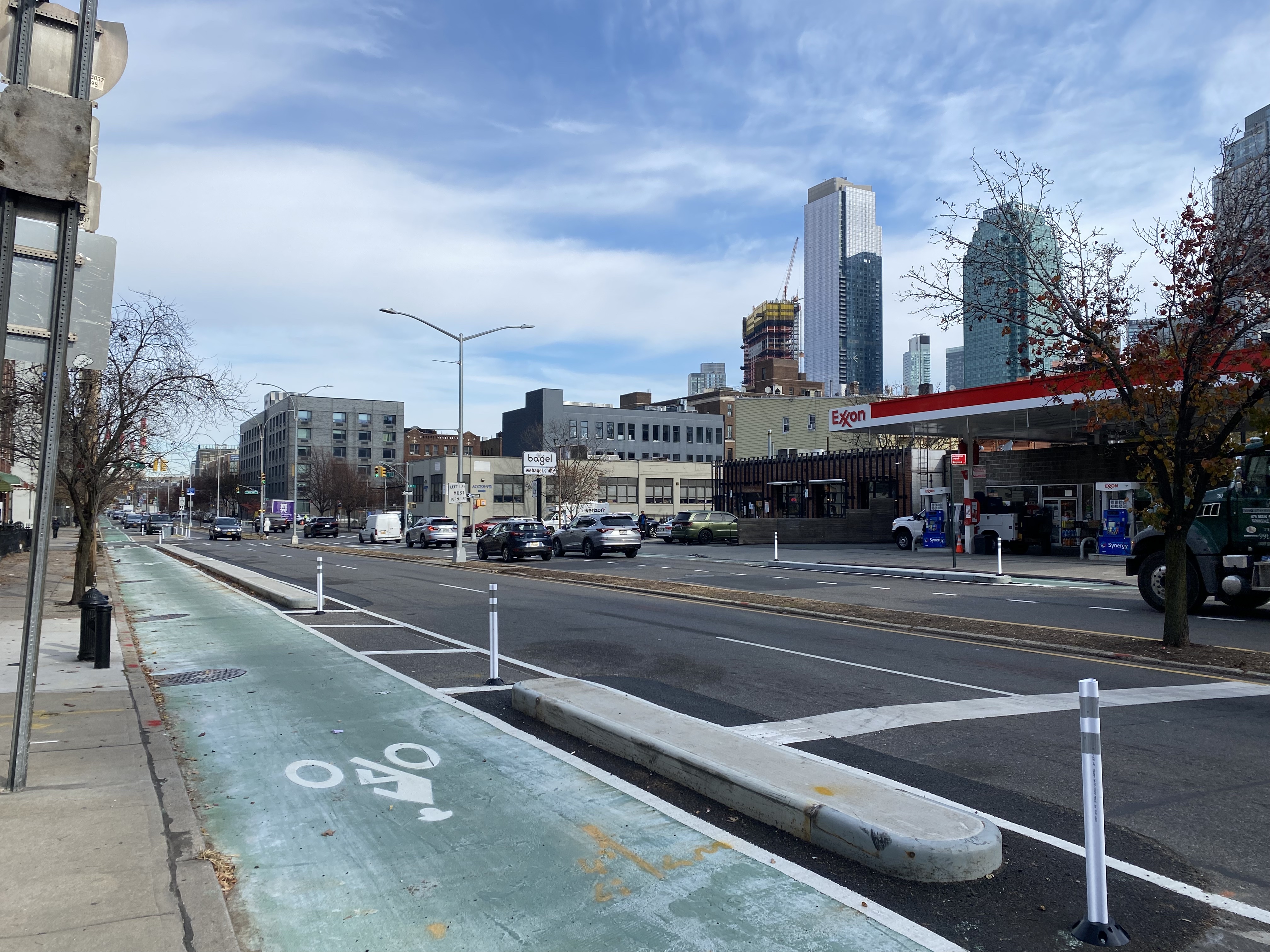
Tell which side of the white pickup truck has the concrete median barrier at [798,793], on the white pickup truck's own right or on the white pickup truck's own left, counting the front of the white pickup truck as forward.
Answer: on the white pickup truck's own left

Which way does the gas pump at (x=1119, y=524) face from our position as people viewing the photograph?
facing the viewer

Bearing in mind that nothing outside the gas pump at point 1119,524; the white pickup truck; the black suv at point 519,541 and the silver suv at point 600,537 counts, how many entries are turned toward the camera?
1

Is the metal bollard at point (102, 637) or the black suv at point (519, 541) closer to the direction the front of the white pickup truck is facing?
the black suv

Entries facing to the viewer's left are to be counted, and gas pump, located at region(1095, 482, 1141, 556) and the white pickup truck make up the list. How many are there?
1

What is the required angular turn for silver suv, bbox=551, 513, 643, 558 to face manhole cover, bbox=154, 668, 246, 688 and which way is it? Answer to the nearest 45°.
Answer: approximately 135° to its left

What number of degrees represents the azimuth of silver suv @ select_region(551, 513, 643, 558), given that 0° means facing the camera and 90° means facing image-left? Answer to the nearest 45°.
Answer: approximately 135°

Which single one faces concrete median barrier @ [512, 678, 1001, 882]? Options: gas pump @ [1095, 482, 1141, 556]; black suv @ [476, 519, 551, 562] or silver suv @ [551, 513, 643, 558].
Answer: the gas pump

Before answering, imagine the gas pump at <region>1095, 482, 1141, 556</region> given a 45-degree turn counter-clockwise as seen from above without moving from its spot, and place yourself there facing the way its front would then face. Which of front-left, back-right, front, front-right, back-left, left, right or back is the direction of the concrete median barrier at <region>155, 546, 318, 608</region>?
right

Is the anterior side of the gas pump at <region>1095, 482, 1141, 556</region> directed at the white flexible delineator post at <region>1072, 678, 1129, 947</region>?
yes

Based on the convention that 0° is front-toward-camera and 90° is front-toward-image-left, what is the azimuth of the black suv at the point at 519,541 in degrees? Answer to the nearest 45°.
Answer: approximately 135°

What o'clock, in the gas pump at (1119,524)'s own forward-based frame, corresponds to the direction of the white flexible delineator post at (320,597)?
The white flexible delineator post is roughly at 1 o'clock from the gas pump.

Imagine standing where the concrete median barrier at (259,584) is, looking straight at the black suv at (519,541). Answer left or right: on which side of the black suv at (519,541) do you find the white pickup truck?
right

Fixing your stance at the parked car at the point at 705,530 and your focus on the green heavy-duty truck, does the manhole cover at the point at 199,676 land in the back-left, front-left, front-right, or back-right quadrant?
front-right

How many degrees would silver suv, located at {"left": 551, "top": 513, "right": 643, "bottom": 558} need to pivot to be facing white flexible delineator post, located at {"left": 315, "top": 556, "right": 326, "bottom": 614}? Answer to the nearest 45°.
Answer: approximately 135° to its left

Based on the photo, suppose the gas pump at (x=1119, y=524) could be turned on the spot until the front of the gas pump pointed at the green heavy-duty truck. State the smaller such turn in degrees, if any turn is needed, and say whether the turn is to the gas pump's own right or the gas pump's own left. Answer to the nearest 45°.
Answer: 0° — it already faces it
